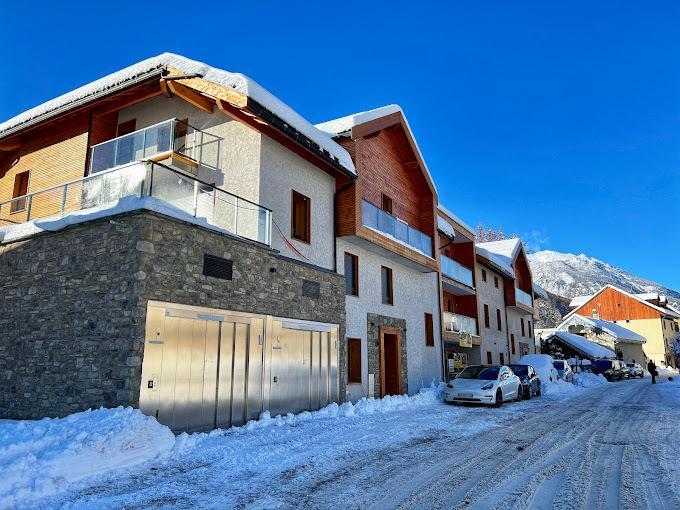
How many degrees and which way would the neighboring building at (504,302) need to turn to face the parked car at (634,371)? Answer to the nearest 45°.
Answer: approximately 90° to its left

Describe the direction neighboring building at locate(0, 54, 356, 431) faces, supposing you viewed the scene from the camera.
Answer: facing the viewer and to the right of the viewer

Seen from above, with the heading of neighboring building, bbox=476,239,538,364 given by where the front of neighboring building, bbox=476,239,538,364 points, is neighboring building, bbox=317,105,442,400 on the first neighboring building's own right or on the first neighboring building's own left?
on the first neighboring building's own right

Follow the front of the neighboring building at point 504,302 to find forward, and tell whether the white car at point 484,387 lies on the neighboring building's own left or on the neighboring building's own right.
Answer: on the neighboring building's own right

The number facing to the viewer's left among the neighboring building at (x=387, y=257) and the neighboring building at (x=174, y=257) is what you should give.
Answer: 0

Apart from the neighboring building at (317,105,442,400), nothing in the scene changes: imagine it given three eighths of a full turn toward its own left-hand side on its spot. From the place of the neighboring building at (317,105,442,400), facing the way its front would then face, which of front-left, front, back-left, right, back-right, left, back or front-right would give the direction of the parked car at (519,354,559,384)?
front-right

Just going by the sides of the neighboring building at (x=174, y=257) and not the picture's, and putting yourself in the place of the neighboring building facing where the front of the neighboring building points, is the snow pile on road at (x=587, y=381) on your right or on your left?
on your left

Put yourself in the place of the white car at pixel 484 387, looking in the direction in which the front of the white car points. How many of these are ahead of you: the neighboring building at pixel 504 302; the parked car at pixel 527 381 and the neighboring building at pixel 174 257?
1

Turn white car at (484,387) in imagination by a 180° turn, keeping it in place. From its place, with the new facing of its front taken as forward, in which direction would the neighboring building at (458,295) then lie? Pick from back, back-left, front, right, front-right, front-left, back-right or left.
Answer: front-left

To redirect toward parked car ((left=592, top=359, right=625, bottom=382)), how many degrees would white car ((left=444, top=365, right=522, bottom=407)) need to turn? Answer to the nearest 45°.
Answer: approximately 135° to its right

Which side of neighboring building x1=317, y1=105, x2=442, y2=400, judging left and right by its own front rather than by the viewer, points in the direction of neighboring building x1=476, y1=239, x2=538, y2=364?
left

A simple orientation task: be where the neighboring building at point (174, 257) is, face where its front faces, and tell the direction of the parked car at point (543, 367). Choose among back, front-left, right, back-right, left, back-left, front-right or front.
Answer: left

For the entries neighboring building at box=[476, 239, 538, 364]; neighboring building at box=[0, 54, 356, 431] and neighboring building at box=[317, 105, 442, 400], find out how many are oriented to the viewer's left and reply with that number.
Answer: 0

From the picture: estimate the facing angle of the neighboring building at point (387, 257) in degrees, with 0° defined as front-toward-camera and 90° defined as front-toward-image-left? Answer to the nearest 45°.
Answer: approximately 315°
